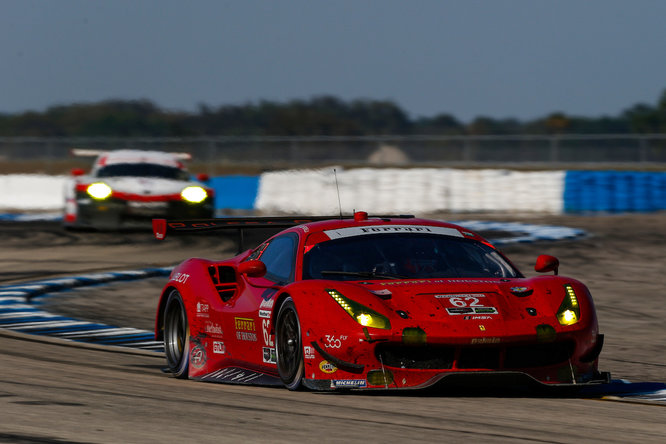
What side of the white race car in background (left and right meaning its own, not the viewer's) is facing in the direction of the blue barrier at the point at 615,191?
left

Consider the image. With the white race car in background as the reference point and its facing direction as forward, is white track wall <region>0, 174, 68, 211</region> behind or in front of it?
behind

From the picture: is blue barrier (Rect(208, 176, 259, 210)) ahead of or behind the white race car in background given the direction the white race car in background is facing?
behind

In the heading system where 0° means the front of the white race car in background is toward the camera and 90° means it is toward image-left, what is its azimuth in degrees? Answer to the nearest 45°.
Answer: approximately 0°

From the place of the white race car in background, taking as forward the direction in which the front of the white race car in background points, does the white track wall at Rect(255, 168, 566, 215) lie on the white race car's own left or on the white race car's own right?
on the white race car's own left
